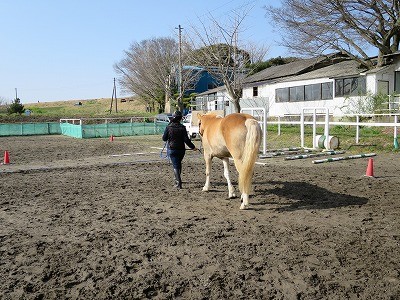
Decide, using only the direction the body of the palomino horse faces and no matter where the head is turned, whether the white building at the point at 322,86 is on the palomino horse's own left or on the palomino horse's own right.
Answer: on the palomino horse's own right

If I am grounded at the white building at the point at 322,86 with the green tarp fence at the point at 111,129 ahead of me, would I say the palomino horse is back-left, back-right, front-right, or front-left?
front-left

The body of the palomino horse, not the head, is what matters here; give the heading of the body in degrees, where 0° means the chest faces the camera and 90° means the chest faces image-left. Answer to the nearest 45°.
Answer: approximately 135°

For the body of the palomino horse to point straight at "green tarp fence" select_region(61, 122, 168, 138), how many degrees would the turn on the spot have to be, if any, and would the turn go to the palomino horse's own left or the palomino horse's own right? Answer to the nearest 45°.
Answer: approximately 45° to the palomino horse's own right

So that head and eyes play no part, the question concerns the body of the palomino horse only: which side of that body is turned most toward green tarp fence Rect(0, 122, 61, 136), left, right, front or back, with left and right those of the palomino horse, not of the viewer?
front
